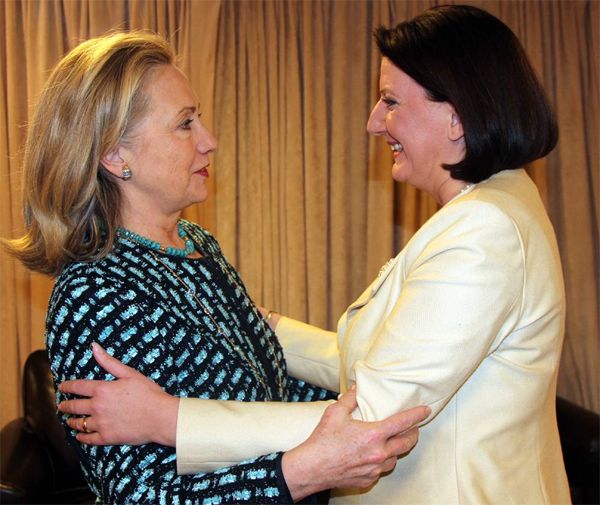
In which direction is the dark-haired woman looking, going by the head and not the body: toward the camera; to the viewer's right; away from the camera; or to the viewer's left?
to the viewer's left

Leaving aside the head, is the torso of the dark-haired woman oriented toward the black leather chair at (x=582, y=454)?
no

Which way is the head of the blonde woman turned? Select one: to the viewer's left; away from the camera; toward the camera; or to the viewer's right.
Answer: to the viewer's right

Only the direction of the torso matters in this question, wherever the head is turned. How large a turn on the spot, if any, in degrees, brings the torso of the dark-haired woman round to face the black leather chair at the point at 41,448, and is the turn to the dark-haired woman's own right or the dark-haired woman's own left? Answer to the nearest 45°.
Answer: approximately 45° to the dark-haired woman's own right

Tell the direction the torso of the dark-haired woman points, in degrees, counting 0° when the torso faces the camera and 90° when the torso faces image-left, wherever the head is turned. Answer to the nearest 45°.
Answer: approximately 90°
